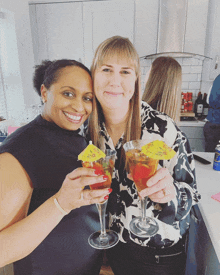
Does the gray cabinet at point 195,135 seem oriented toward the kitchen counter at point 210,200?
yes

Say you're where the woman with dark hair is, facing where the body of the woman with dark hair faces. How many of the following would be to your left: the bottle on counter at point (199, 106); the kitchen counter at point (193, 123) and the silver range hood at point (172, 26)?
3

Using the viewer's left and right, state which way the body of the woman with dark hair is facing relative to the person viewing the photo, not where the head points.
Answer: facing the viewer and to the right of the viewer

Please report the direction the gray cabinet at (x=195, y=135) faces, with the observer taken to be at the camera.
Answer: facing the viewer

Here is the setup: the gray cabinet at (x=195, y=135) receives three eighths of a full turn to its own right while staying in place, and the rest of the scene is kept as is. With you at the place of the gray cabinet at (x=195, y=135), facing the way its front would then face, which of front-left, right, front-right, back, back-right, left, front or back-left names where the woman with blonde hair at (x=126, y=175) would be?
back-left

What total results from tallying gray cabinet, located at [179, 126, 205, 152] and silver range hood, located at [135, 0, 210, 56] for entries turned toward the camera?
2

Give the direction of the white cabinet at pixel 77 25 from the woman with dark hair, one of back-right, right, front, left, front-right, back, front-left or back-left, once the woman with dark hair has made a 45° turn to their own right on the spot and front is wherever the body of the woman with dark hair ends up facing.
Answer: back

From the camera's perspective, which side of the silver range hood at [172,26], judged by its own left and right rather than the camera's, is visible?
front
